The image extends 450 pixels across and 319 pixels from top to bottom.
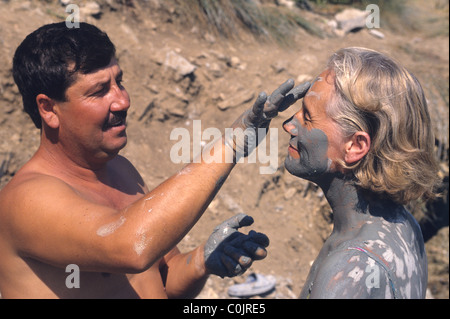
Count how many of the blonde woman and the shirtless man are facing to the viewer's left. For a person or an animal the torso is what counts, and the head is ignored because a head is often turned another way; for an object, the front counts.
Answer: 1

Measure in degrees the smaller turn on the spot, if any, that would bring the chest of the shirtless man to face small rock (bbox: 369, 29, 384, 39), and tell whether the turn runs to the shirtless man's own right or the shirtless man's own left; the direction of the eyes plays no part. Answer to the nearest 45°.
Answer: approximately 90° to the shirtless man's own left

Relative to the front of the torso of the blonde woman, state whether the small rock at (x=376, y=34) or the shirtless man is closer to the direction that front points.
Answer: the shirtless man

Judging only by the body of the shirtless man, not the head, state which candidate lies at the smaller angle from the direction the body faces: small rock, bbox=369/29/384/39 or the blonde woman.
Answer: the blonde woman

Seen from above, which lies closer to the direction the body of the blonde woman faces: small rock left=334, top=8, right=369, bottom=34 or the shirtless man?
the shirtless man

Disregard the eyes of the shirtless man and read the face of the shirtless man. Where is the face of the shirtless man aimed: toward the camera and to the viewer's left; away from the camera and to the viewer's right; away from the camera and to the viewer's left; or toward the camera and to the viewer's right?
toward the camera and to the viewer's right

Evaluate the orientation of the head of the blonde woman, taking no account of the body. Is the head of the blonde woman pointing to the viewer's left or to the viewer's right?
to the viewer's left

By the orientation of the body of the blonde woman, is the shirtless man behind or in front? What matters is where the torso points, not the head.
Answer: in front

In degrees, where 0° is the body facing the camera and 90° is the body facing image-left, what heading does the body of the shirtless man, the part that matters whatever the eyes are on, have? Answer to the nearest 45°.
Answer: approximately 315°

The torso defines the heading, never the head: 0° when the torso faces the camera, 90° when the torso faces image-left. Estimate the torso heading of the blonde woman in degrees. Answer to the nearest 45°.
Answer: approximately 90°

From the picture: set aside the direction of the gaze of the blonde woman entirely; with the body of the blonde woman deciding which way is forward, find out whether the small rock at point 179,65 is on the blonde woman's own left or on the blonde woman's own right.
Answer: on the blonde woman's own right

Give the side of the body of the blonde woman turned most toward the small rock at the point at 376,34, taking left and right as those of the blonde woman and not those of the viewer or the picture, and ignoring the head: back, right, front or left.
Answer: right

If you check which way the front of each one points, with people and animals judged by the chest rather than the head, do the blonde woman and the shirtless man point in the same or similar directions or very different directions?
very different directions

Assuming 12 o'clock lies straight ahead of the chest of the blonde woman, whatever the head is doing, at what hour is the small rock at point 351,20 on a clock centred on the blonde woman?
The small rock is roughly at 3 o'clock from the blonde woman.

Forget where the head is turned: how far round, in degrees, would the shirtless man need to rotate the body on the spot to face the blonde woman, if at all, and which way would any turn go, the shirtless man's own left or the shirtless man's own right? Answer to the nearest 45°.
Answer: approximately 45° to the shirtless man's own left
